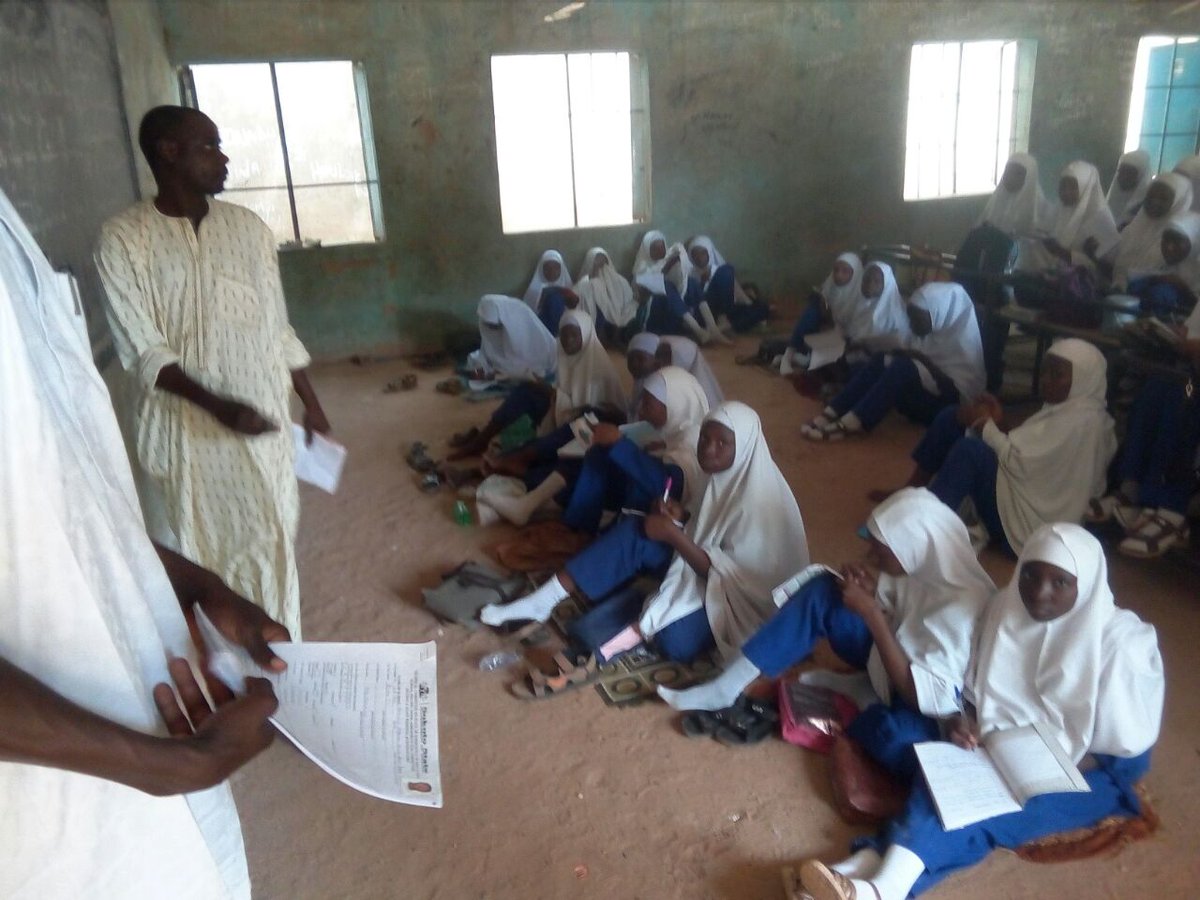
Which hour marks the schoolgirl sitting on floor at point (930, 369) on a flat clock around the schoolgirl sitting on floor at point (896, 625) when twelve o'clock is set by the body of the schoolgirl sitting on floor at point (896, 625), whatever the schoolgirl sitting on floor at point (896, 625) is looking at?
the schoolgirl sitting on floor at point (930, 369) is roughly at 3 o'clock from the schoolgirl sitting on floor at point (896, 625).

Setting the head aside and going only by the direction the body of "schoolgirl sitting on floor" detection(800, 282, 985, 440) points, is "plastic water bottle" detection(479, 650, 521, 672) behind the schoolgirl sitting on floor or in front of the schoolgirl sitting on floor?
in front

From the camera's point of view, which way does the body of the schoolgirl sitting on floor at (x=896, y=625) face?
to the viewer's left

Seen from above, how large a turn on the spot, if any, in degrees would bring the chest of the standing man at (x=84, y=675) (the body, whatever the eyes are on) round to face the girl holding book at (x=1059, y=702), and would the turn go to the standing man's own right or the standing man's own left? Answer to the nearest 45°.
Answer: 0° — they already face them

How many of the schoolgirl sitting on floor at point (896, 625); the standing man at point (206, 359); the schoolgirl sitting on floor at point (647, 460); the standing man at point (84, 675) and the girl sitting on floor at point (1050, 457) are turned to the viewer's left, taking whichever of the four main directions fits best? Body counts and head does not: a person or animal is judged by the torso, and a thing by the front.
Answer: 3

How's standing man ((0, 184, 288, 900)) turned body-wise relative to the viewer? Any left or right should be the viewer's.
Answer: facing to the right of the viewer

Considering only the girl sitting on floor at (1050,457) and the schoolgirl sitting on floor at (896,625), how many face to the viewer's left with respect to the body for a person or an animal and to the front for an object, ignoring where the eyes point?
2

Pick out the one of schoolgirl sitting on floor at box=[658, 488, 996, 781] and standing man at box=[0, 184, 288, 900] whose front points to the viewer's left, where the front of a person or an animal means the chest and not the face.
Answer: the schoolgirl sitting on floor

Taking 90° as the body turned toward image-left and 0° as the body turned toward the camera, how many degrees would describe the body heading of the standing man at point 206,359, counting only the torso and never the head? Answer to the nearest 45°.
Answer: approximately 315°

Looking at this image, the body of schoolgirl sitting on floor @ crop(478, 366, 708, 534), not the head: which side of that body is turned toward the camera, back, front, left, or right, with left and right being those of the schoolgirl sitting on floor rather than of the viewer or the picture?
left

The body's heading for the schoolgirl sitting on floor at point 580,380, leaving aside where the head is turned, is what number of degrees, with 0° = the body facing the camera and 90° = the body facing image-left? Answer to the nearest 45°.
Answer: approximately 45°

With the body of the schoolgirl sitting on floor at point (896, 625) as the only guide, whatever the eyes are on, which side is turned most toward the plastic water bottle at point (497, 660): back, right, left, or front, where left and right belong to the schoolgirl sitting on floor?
front

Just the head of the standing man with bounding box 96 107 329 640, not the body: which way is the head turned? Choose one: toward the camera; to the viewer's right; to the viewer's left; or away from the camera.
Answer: to the viewer's right

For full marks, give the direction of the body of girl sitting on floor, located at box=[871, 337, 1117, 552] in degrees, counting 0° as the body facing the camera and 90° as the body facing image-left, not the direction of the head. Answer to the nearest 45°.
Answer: approximately 90°
